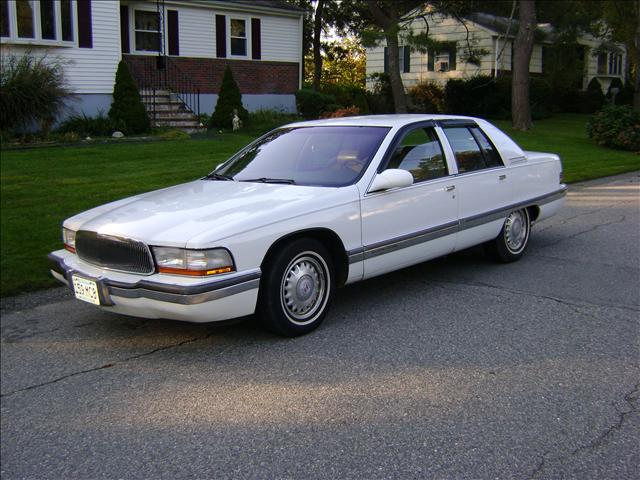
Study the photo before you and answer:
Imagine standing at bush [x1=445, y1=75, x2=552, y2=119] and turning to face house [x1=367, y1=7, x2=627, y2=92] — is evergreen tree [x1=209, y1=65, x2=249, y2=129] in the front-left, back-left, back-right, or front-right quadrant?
back-left

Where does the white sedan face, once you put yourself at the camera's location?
facing the viewer and to the left of the viewer

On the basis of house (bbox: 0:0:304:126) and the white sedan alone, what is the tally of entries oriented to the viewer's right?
0

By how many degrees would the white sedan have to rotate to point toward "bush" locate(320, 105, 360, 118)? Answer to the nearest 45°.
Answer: approximately 135° to its right

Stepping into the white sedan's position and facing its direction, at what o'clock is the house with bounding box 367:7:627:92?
The house is roughly at 5 o'clock from the white sedan.

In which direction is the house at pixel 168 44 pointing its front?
toward the camera

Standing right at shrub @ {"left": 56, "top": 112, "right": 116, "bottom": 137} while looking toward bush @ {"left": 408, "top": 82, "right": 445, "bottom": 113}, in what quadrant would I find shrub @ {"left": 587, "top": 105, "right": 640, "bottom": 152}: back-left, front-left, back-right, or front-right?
front-right

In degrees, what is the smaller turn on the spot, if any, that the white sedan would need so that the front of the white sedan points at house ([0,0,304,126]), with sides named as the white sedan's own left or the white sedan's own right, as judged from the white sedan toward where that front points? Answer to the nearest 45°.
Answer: approximately 135° to the white sedan's own right

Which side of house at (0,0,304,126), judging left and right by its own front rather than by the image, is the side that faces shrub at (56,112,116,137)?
front

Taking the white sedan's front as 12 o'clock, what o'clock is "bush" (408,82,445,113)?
The bush is roughly at 5 o'clock from the white sedan.

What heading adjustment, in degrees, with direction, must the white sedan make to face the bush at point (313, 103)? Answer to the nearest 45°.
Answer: approximately 135° to its right

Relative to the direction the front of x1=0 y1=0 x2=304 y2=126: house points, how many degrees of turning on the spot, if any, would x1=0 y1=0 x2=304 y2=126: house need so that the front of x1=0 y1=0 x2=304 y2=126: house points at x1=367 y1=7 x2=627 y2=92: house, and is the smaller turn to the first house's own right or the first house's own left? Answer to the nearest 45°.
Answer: approximately 135° to the first house's own left

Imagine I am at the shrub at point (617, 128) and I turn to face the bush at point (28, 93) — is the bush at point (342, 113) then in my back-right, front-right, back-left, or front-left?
front-right
